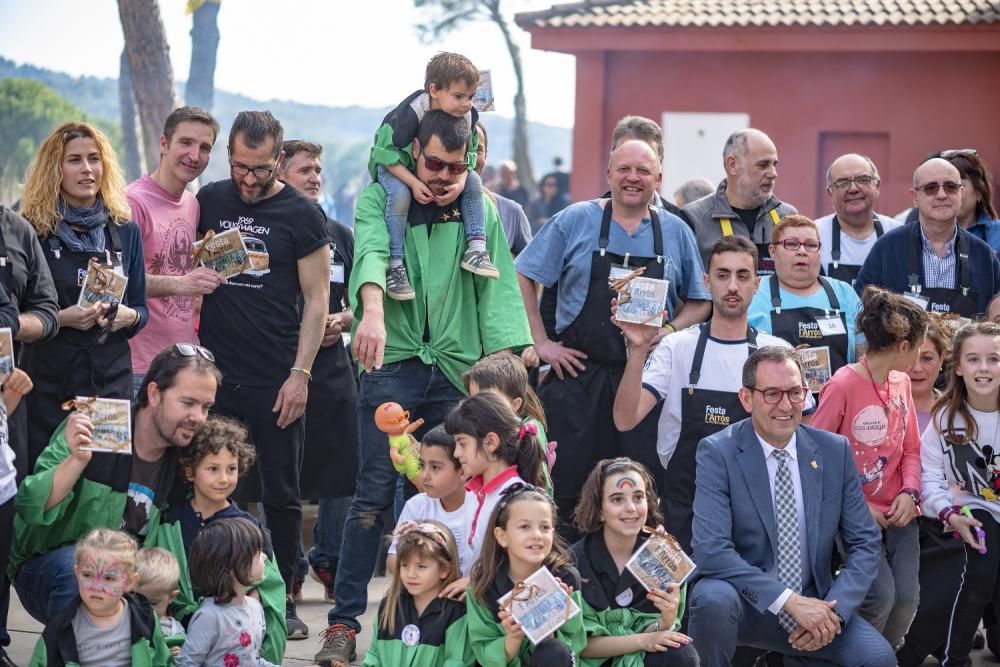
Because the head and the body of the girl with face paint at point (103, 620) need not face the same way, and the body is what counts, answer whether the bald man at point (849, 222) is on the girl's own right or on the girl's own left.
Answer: on the girl's own left

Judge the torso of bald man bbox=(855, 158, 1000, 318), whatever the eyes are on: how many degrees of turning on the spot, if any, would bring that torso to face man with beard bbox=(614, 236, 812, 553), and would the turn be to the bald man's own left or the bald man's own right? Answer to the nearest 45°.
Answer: approximately 45° to the bald man's own right

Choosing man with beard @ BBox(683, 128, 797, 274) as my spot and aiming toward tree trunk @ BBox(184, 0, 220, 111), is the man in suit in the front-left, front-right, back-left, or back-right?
back-left

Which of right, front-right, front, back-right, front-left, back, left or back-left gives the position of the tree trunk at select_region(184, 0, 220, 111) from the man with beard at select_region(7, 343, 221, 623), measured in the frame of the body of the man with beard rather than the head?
back-left

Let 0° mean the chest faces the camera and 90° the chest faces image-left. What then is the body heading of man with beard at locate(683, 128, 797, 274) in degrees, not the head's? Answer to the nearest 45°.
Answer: approximately 315°

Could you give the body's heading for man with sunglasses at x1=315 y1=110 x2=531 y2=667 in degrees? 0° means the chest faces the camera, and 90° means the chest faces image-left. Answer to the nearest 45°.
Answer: approximately 0°

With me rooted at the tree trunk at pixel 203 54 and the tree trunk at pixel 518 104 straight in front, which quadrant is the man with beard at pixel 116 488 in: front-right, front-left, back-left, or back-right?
back-right

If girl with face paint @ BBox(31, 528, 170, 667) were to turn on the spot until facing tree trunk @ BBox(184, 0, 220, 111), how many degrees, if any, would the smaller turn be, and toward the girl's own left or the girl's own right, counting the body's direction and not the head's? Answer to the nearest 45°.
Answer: approximately 180°
